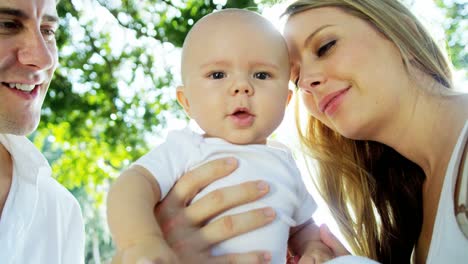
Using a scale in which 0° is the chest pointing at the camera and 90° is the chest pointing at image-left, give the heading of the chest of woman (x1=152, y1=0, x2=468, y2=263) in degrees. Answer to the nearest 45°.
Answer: approximately 45°

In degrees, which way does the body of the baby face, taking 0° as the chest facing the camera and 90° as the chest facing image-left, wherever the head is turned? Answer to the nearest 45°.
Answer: approximately 0°

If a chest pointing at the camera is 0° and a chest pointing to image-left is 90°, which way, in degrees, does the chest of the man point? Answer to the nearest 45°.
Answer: approximately 315°

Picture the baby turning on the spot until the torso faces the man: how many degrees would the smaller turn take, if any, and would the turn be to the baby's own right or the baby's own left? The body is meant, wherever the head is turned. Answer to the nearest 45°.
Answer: approximately 135° to the baby's own right

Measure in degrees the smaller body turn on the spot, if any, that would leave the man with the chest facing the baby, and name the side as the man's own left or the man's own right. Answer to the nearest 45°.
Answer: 0° — they already face them
